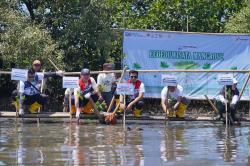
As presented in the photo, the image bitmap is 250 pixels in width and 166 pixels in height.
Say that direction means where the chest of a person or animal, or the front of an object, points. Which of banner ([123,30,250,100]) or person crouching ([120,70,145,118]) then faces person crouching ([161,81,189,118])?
the banner

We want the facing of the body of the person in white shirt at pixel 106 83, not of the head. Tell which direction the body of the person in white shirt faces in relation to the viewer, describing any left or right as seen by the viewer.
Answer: facing the viewer

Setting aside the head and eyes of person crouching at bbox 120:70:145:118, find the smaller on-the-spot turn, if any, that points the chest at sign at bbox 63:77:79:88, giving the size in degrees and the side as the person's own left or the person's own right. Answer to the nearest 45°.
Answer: approximately 45° to the person's own right

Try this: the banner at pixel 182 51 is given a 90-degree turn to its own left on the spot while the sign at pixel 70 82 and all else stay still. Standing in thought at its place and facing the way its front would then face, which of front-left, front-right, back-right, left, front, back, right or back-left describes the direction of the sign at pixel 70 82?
back-right

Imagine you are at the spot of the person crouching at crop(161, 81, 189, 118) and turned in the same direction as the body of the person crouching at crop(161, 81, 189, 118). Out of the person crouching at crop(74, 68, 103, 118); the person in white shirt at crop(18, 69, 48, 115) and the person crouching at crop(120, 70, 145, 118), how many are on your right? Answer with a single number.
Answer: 3

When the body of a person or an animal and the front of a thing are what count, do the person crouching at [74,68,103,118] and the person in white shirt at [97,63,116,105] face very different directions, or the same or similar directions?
same or similar directions

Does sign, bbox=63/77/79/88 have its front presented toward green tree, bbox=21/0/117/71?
no

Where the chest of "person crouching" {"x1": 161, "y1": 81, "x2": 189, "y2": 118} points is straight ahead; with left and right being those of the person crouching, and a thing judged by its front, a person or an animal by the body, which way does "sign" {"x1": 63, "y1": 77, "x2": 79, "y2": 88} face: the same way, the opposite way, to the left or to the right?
the same way

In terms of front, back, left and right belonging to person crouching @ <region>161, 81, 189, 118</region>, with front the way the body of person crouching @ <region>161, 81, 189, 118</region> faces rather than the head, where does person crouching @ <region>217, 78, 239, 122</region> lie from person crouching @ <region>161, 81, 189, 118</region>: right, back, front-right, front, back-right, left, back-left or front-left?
left

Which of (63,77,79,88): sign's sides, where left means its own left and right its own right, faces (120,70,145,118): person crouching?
left

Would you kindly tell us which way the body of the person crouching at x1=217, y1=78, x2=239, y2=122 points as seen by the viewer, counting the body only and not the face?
toward the camera

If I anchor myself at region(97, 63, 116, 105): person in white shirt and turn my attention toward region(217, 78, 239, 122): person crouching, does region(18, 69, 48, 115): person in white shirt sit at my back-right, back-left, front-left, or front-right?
back-right

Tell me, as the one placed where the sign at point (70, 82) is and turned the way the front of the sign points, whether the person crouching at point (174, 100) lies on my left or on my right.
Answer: on my left

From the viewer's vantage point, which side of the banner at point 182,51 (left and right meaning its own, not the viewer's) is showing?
front

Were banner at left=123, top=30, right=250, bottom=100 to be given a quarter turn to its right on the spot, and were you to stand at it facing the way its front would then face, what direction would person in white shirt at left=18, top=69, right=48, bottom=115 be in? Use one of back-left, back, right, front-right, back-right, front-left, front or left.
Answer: front-left
